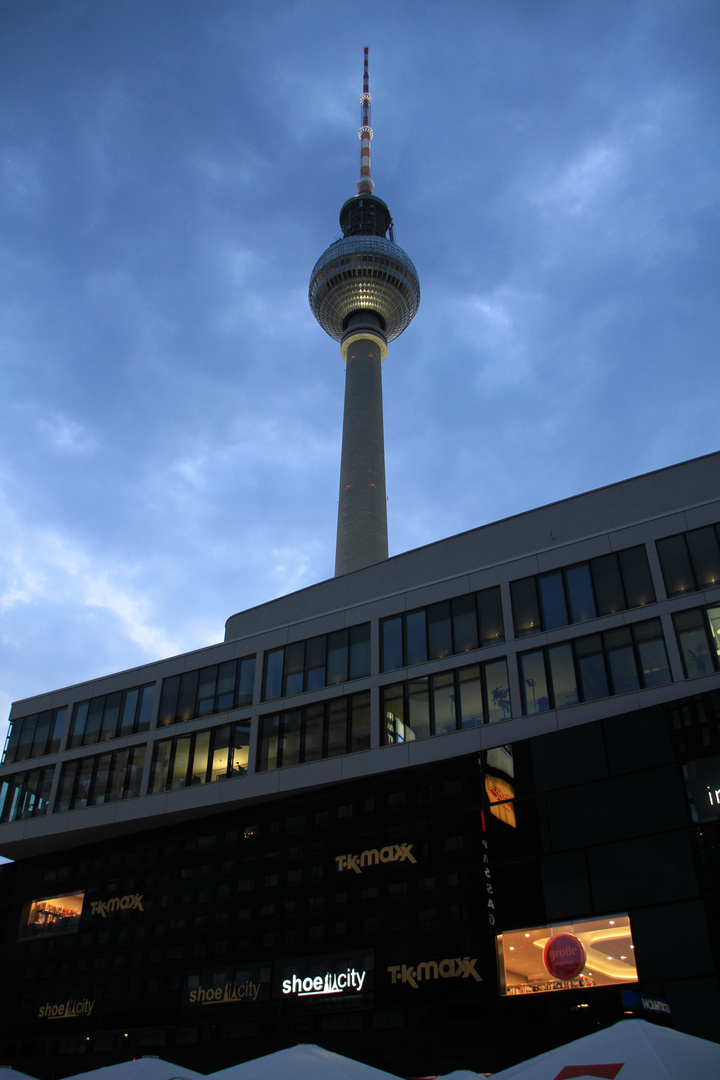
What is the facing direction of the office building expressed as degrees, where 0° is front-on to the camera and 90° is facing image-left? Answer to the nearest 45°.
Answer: approximately 45°
